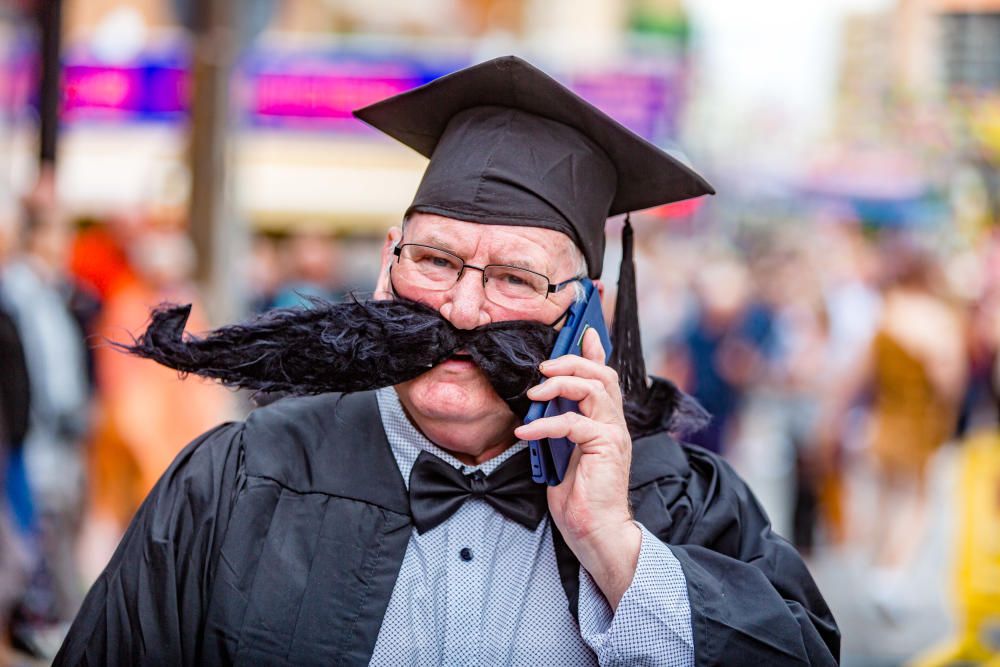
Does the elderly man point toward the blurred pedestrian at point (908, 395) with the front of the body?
no

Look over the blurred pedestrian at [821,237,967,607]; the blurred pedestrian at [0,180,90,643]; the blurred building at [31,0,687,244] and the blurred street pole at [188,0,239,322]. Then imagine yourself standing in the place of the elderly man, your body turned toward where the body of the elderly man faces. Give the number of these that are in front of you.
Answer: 0

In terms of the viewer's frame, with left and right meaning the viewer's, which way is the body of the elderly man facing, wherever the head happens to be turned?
facing the viewer

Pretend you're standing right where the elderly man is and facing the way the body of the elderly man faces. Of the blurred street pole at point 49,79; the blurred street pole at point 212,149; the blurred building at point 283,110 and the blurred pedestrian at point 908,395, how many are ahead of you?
0

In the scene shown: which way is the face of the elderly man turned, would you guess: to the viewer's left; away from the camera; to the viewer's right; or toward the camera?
toward the camera

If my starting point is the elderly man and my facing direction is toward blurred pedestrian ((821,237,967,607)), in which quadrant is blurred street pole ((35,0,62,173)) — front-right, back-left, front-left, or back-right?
front-left

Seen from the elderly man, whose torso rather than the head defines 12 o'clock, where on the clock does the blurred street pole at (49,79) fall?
The blurred street pole is roughly at 5 o'clock from the elderly man.

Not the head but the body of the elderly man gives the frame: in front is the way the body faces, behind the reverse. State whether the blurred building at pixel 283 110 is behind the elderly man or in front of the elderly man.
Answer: behind

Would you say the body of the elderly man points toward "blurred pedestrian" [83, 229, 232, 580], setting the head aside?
no
